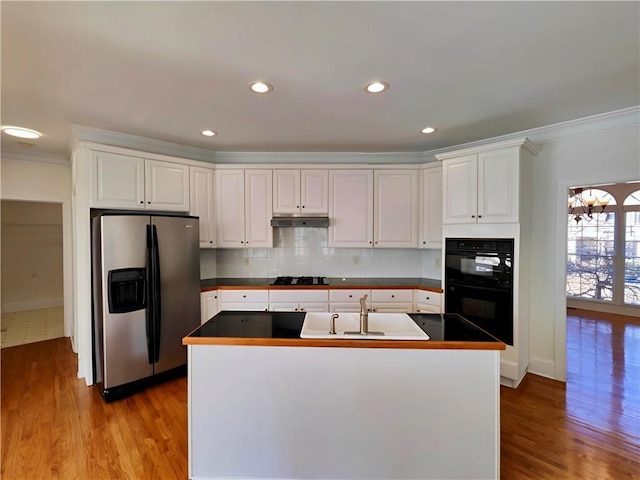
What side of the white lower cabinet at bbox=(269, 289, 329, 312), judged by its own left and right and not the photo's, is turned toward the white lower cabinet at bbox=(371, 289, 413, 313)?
left

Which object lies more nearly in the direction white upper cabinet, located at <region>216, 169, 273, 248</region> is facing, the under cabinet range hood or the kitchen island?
the kitchen island

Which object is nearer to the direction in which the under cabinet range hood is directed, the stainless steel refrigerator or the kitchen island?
the kitchen island

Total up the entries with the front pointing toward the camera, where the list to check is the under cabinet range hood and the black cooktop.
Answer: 2

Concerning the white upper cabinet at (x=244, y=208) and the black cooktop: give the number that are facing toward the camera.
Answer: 2
